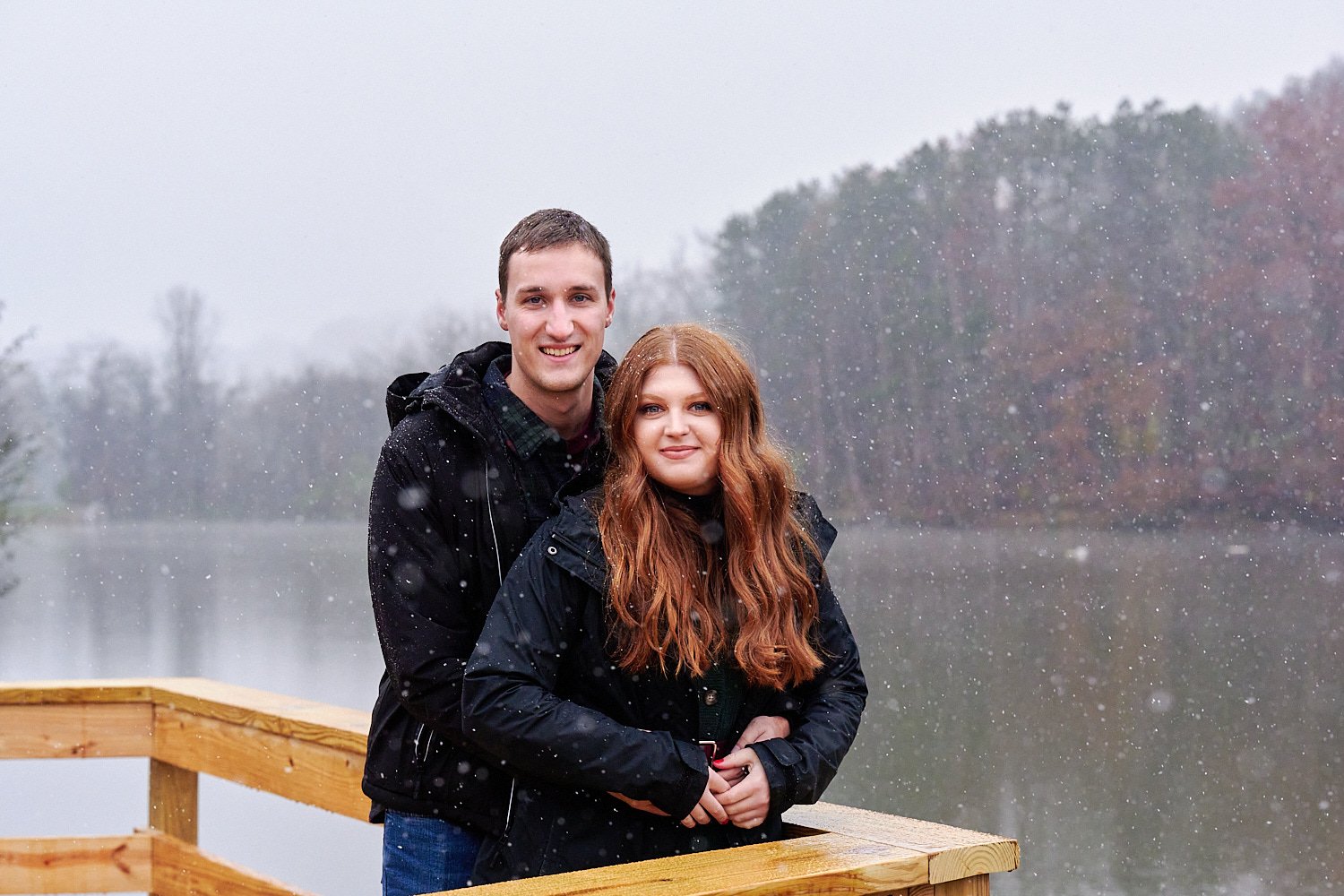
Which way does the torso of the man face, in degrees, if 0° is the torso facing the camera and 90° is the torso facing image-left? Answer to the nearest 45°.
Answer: approximately 315°

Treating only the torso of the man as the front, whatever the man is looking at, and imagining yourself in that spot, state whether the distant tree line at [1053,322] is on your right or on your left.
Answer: on your left

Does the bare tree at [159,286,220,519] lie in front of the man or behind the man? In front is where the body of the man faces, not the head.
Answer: behind
